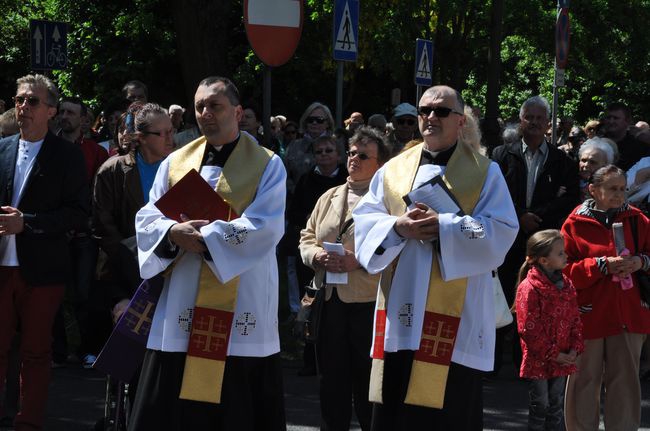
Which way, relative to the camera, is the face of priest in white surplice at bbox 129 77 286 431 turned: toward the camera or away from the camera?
toward the camera

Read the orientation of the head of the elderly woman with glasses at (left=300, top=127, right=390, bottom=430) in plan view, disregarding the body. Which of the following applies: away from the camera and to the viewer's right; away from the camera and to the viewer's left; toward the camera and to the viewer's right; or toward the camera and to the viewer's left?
toward the camera and to the viewer's left

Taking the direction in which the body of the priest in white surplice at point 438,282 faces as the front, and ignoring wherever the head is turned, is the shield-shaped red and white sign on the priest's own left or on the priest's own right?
on the priest's own right

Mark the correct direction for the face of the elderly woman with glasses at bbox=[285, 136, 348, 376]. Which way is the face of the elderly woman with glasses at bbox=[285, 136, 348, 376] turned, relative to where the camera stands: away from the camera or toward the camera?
toward the camera

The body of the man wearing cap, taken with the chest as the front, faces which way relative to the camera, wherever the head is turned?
toward the camera

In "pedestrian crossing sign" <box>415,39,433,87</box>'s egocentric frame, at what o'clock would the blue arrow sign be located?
The blue arrow sign is roughly at 4 o'clock from the pedestrian crossing sign.

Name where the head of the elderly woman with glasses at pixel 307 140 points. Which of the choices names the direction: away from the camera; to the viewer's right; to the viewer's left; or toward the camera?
toward the camera

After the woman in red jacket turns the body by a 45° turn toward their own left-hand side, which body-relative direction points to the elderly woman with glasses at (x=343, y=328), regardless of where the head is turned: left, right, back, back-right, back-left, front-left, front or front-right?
back-right

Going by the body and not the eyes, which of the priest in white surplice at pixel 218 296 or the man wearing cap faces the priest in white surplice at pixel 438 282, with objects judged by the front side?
the man wearing cap

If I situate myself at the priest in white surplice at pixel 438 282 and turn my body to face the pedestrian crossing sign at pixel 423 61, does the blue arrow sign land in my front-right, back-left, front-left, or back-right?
front-left

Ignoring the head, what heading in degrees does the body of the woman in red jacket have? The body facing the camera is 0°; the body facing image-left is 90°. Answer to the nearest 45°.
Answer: approximately 315°

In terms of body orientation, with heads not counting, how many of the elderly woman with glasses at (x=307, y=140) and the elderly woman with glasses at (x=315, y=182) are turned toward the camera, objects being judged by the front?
2

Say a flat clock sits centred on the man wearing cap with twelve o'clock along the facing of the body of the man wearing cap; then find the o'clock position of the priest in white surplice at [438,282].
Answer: The priest in white surplice is roughly at 12 o'clock from the man wearing cap.

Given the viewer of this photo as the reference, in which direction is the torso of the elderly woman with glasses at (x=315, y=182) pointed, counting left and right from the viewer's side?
facing the viewer
